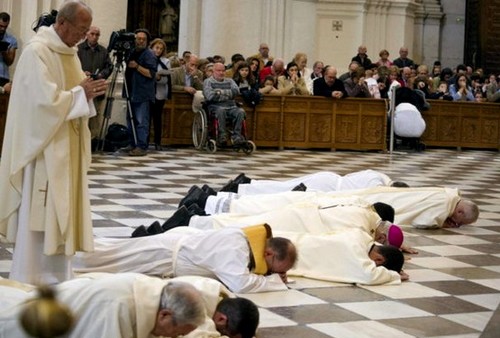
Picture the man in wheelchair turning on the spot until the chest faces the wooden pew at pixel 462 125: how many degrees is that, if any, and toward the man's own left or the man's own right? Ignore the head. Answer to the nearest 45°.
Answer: approximately 90° to the man's own left

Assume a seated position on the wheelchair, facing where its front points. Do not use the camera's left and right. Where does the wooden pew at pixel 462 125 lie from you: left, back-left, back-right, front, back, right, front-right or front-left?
left

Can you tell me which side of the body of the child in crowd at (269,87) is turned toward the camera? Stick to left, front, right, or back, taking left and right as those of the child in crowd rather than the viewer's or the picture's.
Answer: front

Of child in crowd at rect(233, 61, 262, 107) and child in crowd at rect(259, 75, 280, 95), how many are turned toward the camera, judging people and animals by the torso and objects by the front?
2

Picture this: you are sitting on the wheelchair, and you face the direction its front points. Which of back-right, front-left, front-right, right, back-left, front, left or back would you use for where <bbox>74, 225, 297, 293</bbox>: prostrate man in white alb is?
front-right

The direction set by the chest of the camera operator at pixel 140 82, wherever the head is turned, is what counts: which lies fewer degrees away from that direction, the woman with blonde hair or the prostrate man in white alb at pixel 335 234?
the prostrate man in white alb

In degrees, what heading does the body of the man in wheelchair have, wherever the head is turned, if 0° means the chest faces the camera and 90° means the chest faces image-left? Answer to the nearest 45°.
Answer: approximately 315°

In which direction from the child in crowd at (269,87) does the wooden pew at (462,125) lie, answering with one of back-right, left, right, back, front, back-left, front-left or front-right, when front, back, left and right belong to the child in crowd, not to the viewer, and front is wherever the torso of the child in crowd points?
back-left

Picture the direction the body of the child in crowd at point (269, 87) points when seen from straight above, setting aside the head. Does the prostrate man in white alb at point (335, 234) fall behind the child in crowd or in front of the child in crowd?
in front

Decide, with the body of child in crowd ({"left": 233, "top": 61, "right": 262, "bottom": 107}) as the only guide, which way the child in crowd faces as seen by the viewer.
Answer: toward the camera

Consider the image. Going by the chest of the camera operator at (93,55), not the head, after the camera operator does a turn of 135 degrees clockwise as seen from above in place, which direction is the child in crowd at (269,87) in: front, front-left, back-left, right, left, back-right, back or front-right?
right

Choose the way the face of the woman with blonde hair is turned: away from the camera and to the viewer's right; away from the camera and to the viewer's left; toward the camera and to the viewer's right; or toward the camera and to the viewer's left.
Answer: toward the camera and to the viewer's right

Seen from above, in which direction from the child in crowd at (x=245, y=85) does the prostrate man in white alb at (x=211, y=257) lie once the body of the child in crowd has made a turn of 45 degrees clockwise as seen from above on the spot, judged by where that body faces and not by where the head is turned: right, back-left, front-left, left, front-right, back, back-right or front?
front-left
